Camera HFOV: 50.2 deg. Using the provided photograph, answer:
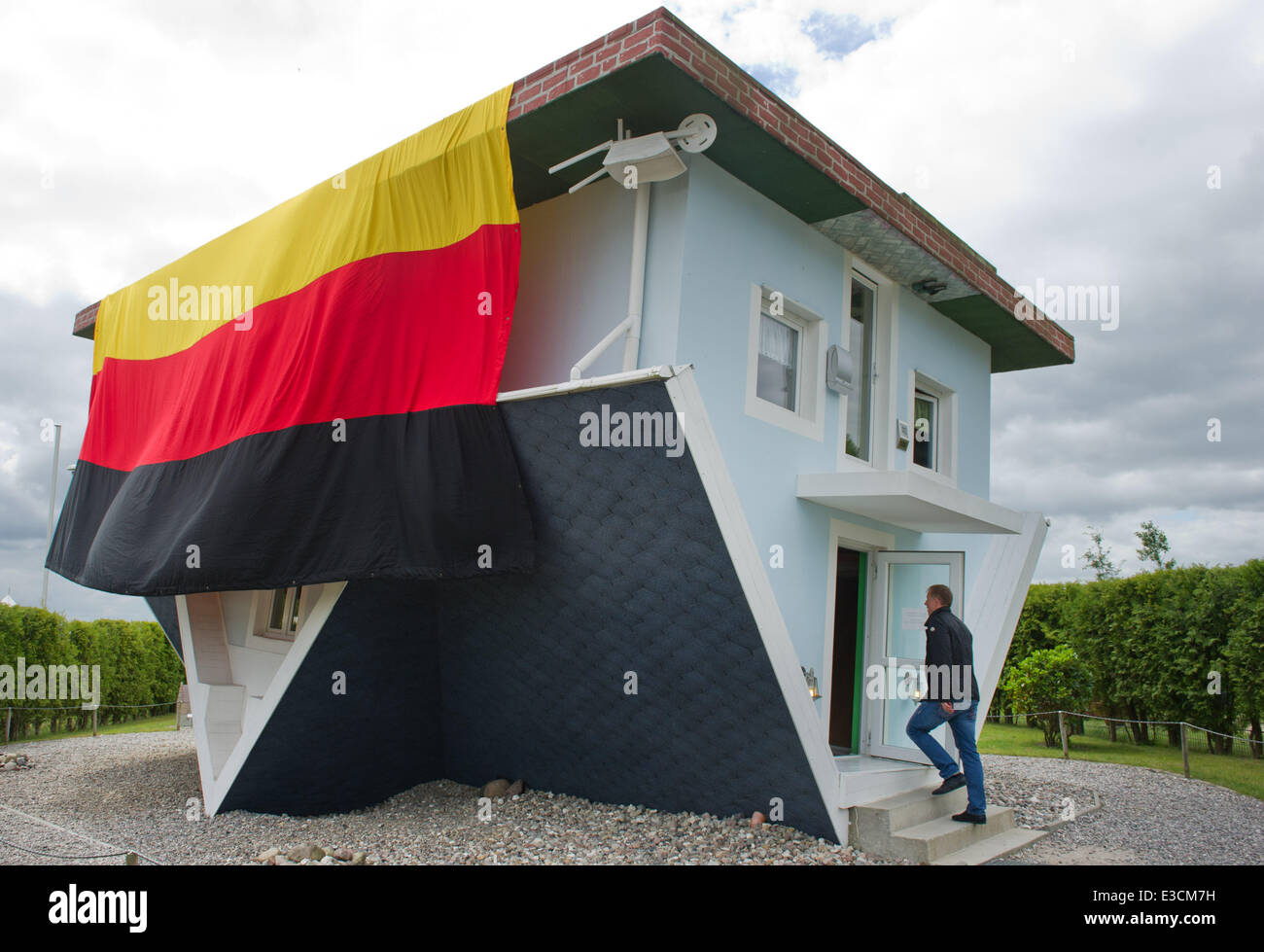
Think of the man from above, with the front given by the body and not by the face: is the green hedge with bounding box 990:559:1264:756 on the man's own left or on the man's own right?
on the man's own right

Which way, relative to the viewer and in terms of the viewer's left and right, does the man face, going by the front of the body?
facing away from the viewer and to the left of the viewer

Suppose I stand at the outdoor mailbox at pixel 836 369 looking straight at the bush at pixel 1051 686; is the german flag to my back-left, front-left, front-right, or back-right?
back-left

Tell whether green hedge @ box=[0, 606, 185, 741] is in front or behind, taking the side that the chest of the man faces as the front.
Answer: in front

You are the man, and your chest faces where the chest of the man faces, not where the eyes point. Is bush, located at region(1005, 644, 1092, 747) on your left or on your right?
on your right

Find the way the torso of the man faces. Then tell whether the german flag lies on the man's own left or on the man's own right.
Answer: on the man's own left
